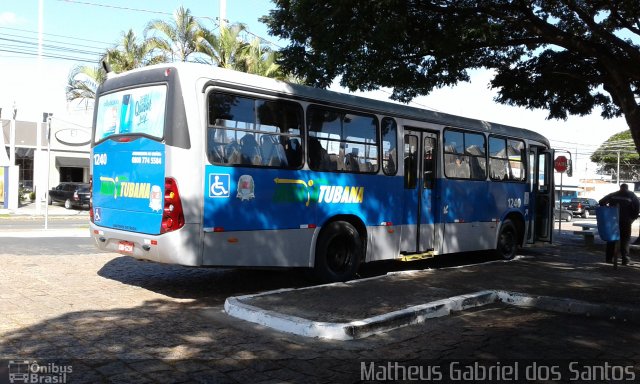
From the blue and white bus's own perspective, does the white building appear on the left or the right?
on its left

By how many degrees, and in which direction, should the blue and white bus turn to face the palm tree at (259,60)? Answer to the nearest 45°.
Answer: approximately 45° to its left

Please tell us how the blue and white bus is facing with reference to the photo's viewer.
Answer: facing away from the viewer and to the right of the viewer

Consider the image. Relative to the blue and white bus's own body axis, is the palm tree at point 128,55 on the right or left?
on its left

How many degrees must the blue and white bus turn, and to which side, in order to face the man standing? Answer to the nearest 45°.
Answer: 0° — it already faces them

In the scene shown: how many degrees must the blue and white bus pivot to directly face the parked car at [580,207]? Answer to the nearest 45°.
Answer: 0° — it already faces it

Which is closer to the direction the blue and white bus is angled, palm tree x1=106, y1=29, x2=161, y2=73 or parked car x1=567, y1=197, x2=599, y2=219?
the parked car

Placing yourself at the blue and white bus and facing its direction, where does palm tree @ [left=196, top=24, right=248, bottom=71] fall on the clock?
The palm tree is roughly at 10 o'clock from the blue and white bus.

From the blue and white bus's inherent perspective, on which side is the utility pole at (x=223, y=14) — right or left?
on its left
